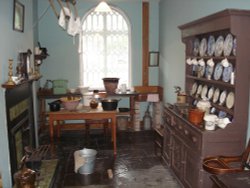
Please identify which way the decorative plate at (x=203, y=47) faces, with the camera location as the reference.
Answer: facing the viewer and to the left of the viewer

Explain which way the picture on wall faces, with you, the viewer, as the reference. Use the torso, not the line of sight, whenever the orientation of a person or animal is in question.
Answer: facing the viewer and to the right of the viewer

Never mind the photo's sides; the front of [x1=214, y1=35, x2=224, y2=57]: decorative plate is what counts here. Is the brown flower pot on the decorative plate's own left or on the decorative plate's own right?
on the decorative plate's own right

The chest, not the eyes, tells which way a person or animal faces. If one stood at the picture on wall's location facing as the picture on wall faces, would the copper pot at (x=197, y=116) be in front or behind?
in front

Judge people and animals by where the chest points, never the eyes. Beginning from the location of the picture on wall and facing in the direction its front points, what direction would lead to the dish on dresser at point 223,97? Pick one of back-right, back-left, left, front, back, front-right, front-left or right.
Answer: front

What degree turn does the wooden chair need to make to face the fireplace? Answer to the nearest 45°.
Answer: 0° — it already faces it

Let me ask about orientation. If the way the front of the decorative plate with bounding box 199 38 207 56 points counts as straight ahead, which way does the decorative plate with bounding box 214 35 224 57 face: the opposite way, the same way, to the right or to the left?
the same way

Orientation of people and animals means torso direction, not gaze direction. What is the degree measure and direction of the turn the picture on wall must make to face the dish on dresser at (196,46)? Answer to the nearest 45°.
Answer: approximately 45° to its left

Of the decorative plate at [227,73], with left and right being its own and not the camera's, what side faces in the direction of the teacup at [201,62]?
right

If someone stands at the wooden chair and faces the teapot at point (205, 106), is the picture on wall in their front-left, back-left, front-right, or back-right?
front-left

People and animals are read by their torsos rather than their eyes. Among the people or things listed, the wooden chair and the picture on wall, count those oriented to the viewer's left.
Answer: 1

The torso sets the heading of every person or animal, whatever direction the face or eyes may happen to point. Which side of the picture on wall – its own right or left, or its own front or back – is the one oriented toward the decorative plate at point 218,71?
front

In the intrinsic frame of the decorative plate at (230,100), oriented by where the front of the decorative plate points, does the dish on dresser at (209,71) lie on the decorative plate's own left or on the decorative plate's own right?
on the decorative plate's own right
